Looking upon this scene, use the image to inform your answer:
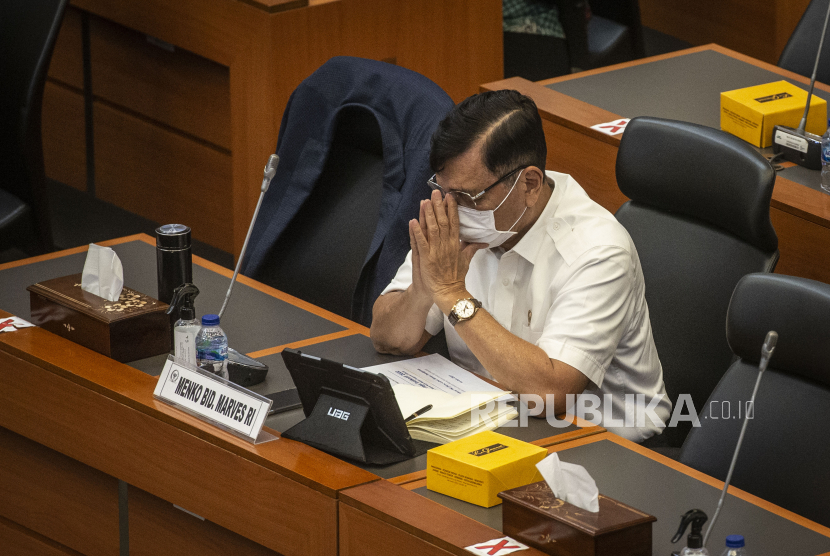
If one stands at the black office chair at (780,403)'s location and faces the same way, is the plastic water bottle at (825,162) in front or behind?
behind

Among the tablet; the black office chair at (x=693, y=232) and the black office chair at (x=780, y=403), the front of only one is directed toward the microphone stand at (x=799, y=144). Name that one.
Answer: the tablet

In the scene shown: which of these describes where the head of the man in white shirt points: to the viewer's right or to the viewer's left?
to the viewer's left

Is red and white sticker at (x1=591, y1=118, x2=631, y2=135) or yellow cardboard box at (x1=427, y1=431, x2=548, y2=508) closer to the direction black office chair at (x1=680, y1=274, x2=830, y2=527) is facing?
the yellow cardboard box

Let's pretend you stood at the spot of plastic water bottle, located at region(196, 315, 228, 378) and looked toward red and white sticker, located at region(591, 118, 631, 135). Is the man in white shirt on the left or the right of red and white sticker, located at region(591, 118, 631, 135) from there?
right

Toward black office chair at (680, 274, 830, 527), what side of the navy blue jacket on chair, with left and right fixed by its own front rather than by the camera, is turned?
left

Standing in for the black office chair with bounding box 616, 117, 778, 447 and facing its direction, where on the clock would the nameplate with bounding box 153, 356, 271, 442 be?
The nameplate is roughly at 12 o'clock from the black office chair.

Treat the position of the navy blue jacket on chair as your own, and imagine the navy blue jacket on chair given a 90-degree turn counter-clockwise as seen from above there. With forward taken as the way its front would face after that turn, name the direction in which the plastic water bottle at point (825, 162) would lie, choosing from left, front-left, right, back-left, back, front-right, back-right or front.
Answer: front-left
